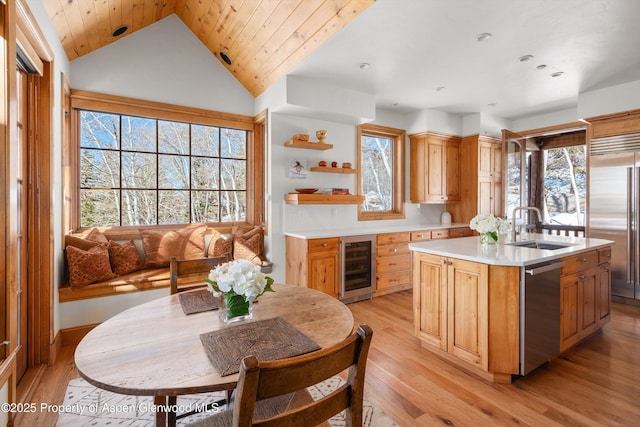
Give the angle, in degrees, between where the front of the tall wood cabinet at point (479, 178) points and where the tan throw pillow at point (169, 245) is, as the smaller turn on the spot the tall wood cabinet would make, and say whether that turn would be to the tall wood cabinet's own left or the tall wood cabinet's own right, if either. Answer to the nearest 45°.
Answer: approximately 90° to the tall wood cabinet's own right

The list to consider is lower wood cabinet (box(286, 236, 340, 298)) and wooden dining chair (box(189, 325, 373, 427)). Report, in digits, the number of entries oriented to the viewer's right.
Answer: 0

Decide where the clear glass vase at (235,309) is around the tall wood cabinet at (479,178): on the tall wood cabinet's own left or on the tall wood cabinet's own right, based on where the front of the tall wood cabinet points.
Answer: on the tall wood cabinet's own right

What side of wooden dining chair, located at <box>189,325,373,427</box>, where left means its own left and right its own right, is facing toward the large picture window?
front

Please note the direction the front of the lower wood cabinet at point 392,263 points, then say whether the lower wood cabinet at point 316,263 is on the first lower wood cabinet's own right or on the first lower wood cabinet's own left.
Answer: on the first lower wood cabinet's own right

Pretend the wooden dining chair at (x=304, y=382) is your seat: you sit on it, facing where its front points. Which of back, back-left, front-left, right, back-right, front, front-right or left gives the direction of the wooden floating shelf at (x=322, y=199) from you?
front-right

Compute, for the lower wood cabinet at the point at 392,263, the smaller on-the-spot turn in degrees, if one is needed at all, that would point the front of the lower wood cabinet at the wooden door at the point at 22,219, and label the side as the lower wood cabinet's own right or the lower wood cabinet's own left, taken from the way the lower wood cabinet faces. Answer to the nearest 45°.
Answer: approximately 90° to the lower wood cabinet's own right

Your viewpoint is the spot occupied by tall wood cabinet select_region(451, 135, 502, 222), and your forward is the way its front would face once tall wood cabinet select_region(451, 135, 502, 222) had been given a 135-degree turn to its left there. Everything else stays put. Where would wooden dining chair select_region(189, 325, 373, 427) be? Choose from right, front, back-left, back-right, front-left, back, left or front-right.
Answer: back

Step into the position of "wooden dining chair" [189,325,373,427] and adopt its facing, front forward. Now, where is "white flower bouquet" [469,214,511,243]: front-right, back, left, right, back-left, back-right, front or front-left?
right

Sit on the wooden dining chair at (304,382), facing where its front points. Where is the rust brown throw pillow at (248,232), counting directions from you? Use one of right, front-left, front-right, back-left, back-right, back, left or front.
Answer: front-right

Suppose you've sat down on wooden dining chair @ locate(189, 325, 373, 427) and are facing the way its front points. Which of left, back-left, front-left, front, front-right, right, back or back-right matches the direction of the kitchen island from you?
right

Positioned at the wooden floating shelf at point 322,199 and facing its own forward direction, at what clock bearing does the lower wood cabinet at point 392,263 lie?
The lower wood cabinet is roughly at 10 o'clock from the wooden floating shelf.

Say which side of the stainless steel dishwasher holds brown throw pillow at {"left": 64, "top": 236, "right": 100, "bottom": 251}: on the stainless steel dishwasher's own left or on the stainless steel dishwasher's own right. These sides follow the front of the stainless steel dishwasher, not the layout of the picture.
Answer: on the stainless steel dishwasher's own right
